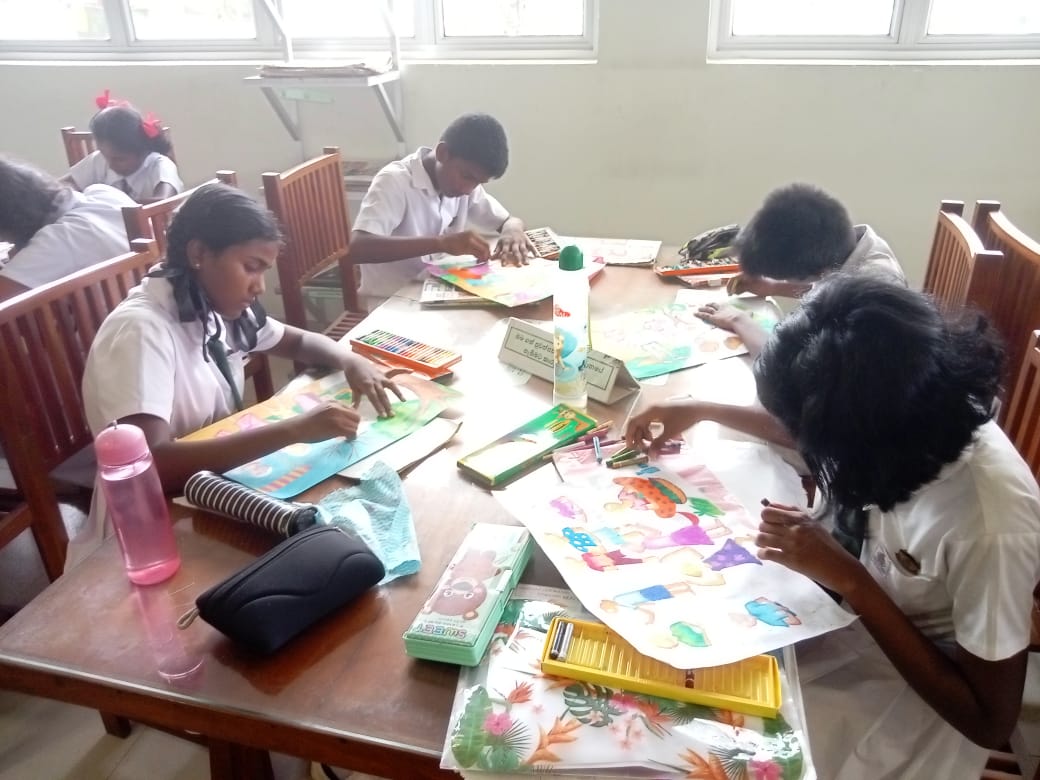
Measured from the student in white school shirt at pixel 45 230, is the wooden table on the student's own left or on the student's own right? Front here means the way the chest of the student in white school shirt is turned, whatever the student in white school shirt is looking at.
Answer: on the student's own left

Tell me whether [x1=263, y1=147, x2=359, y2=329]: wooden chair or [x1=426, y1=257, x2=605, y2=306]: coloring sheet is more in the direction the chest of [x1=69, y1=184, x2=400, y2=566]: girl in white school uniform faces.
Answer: the coloring sheet

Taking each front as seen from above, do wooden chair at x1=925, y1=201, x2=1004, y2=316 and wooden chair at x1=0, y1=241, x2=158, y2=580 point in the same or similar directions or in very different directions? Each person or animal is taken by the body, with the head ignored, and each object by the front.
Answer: very different directions

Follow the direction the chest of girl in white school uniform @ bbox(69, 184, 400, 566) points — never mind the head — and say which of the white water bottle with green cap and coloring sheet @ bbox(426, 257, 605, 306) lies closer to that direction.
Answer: the white water bottle with green cap

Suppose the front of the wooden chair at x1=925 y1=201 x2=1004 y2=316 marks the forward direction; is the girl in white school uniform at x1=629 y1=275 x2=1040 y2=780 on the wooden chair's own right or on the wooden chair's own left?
on the wooden chair's own left

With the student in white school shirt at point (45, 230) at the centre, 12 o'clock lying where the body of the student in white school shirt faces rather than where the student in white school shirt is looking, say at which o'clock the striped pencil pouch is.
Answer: The striped pencil pouch is roughly at 9 o'clock from the student in white school shirt.

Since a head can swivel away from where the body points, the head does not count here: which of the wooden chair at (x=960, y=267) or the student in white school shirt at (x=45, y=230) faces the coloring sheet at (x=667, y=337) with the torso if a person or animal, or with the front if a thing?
the wooden chair

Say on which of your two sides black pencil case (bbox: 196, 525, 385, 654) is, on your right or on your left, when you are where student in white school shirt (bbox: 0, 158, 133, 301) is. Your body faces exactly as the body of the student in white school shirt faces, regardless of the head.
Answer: on your left

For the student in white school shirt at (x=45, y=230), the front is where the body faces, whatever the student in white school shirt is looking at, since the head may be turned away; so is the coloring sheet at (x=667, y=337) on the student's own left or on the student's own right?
on the student's own left
